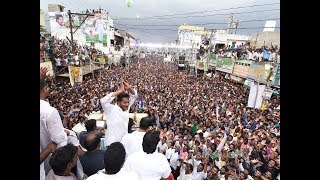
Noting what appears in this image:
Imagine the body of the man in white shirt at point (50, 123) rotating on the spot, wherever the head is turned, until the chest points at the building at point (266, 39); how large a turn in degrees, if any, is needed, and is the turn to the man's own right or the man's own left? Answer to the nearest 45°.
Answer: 0° — they already face it

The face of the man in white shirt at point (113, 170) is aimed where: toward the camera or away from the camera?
away from the camera

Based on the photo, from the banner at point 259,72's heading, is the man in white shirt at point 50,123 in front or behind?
in front

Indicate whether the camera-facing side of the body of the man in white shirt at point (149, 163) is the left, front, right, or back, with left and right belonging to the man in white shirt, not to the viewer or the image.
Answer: back

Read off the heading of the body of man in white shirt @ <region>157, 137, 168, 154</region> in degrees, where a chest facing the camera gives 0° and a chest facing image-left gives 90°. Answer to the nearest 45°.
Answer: approximately 45°

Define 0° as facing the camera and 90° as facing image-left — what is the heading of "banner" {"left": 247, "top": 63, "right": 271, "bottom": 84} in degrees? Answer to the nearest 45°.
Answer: approximately 45°

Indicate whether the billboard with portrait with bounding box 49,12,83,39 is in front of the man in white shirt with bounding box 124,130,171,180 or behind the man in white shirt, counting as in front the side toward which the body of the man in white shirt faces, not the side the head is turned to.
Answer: in front

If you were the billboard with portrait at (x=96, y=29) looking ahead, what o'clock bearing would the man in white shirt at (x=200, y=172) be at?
The man in white shirt is roughly at 12 o'clock from the billboard with portrait.
